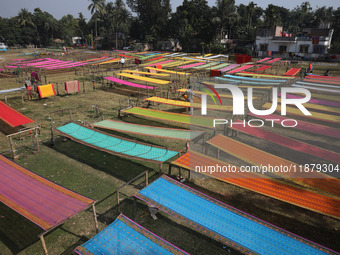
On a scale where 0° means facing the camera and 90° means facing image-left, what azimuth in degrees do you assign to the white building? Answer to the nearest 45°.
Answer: approximately 0°
